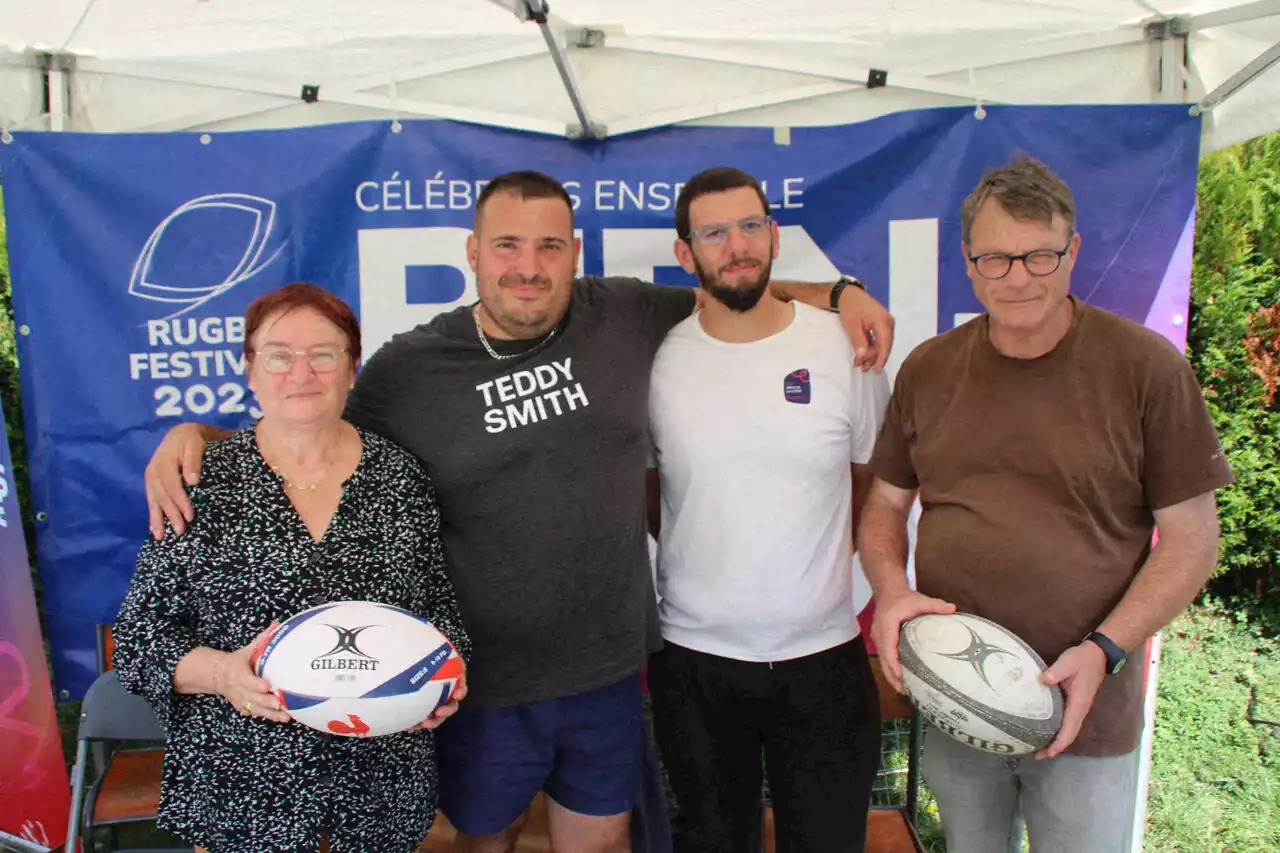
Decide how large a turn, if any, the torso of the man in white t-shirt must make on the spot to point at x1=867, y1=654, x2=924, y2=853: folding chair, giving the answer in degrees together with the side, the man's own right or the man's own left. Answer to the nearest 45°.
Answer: approximately 135° to the man's own left

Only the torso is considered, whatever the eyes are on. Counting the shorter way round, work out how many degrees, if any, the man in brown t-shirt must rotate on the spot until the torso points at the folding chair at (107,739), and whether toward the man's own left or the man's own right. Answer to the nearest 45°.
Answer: approximately 90° to the man's own right

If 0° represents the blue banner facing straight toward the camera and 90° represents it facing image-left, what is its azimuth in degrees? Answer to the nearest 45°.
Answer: approximately 0°

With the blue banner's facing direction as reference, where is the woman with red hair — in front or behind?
in front

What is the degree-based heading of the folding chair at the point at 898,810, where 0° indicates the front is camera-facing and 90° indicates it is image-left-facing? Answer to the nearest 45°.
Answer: approximately 0°

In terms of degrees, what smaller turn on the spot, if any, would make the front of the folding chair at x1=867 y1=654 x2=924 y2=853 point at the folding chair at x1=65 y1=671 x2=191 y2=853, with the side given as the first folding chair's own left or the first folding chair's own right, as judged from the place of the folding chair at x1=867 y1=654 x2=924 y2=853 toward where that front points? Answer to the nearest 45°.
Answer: approximately 90° to the first folding chair's own right

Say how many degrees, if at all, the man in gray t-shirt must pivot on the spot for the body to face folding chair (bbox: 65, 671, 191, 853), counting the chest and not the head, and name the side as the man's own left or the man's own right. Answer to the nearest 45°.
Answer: approximately 135° to the man's own right
